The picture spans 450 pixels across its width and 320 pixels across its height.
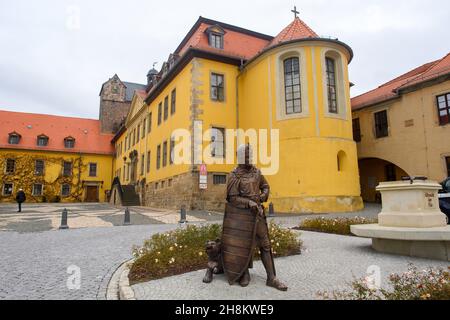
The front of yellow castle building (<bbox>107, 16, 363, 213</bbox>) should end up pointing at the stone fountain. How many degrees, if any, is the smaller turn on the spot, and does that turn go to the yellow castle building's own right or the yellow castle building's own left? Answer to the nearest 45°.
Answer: approximately 45° to the yellow castle building's own left

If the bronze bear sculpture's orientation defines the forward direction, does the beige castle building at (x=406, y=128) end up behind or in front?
behind

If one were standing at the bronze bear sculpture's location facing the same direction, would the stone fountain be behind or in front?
behind

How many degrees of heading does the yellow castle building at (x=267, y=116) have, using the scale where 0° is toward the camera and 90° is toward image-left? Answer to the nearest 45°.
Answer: approximately 45°

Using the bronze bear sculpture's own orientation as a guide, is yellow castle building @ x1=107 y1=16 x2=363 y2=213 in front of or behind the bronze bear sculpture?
behind

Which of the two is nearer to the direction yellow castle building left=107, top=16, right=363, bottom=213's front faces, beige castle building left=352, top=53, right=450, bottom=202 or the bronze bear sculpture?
the bronze bear sculpture

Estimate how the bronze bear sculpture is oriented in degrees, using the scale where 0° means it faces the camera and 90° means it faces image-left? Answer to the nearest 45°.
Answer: approximately 45°

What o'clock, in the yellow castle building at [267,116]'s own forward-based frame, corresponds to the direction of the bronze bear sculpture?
The bronze bear sculpture is roughly at 11 o'clock from the yellow castle building.
